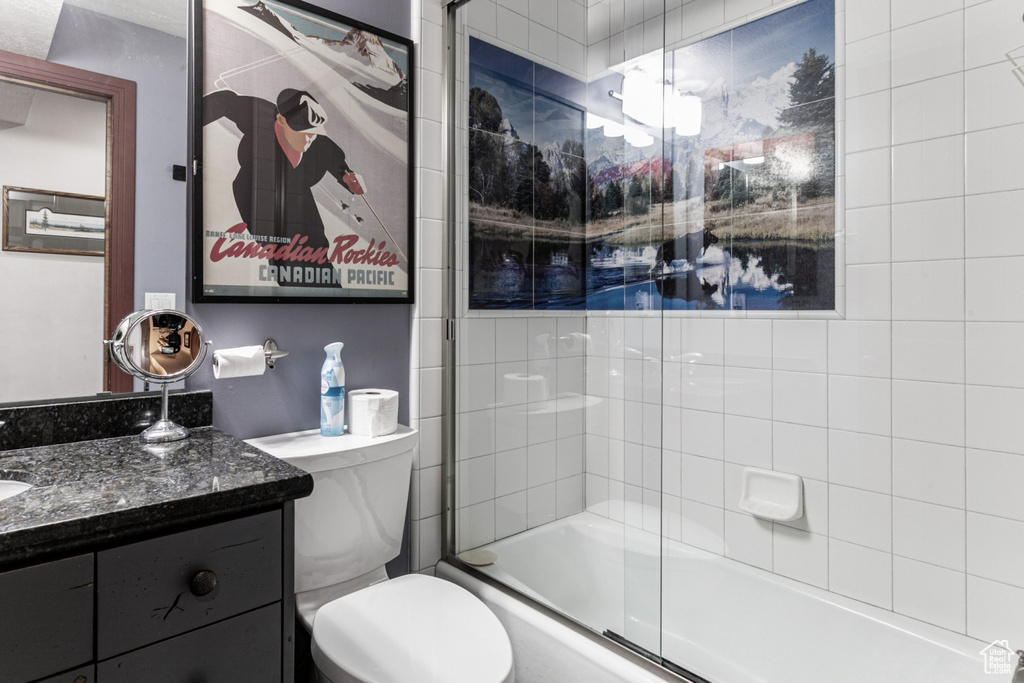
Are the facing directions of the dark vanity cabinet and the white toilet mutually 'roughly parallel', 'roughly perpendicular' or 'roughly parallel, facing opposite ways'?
roughly parallel

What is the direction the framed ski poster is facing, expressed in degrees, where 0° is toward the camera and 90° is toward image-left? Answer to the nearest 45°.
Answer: approximately 315°

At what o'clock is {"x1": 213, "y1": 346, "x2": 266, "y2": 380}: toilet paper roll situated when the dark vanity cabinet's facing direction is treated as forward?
The toilet paper roll is roughly at 8 o'clock from the dark vanity cabinet.

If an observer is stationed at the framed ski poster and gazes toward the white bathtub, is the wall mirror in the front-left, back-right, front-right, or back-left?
back-right

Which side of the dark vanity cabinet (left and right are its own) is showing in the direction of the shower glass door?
left

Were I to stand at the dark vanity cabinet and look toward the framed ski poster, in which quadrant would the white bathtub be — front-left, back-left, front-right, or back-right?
front-right

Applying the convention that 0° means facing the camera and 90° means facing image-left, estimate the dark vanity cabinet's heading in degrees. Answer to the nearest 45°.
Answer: approximately 315°

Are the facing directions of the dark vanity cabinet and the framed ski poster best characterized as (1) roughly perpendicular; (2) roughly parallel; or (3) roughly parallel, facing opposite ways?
roughly parallel

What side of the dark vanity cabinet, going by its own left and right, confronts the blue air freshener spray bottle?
left

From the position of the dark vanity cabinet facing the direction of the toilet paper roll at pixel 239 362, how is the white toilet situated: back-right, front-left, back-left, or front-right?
front-right

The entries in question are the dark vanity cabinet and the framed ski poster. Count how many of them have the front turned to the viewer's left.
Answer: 0

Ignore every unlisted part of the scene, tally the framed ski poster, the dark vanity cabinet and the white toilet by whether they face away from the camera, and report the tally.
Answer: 0

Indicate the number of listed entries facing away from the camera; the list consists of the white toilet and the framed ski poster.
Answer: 0
